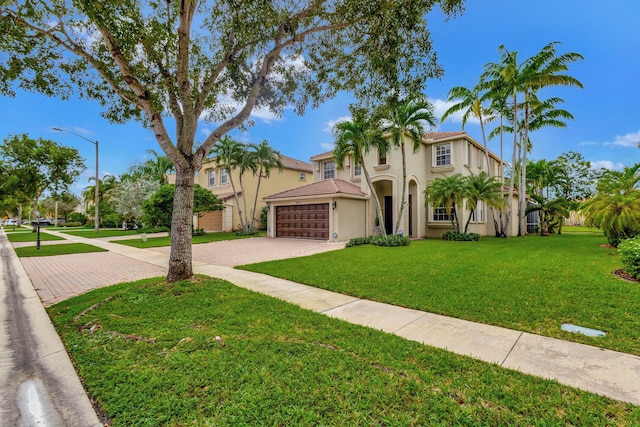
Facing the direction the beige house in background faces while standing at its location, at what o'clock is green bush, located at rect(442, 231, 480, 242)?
The green bush is roughly at 9 o'clock from the beige house in background.

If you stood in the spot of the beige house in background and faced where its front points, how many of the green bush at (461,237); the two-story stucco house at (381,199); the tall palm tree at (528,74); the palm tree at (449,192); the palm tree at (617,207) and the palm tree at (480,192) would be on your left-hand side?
6

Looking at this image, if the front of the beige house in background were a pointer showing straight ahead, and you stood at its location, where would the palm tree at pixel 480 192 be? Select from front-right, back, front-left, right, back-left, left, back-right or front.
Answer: left

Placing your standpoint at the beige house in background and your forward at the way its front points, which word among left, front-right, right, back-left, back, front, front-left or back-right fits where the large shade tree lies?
front-left

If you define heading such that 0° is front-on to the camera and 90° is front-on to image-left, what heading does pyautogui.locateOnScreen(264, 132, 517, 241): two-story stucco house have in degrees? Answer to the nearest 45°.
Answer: approximately 45°

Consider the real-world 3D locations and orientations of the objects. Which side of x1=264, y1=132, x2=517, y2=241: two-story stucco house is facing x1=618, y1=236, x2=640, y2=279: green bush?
left

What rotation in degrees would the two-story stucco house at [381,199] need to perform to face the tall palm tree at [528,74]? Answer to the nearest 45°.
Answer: approximately 135° to its left

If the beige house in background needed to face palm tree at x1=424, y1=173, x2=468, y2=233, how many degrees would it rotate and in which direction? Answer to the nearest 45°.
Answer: approximately 90° to its left

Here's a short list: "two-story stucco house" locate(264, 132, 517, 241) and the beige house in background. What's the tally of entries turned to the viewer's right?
0

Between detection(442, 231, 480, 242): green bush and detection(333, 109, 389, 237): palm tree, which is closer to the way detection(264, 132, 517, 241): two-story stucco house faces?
the palm tree

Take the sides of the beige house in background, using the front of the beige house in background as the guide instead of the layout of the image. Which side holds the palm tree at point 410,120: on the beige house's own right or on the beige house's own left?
on the beige house's own left

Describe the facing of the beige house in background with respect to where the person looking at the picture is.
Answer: facing the viewer and to the left of the viewer

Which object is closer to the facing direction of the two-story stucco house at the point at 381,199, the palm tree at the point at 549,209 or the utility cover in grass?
the utility cover in grass
